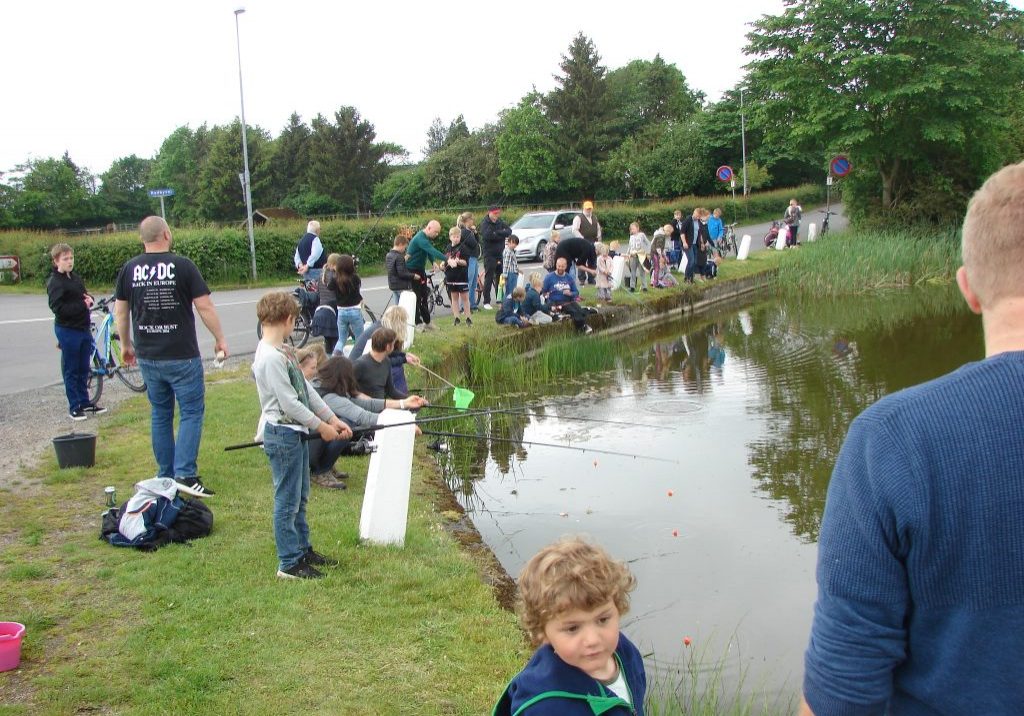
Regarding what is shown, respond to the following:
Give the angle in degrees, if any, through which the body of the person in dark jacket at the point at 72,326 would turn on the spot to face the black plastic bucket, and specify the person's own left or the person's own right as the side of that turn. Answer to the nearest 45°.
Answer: approximately 45° to the person's own right

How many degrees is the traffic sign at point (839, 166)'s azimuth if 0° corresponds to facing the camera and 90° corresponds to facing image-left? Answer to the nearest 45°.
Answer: approximately 0°

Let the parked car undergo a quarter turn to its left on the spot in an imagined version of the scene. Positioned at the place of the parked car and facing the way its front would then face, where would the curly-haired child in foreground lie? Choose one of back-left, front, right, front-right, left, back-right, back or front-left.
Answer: front-right

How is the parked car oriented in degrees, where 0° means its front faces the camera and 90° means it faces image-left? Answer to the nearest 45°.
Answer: approximately 45°

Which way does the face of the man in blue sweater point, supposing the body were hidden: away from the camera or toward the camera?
away from the camera

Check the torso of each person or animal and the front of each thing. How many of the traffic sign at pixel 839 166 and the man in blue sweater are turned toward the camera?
1

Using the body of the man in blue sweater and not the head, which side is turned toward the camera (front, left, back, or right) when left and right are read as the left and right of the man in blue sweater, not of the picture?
back

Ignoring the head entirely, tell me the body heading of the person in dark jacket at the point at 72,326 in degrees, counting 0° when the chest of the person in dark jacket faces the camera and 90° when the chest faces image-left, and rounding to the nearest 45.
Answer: approximately 315°

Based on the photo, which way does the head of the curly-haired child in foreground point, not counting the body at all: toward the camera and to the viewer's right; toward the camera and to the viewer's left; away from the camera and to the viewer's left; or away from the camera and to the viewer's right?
toward the camera and to the viewer's right

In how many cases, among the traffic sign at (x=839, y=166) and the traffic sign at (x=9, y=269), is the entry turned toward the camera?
2

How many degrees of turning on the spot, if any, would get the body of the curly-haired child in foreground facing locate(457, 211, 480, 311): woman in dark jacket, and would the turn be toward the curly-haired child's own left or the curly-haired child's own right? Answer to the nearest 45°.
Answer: approximately 135° to the curly-haired child's own left
